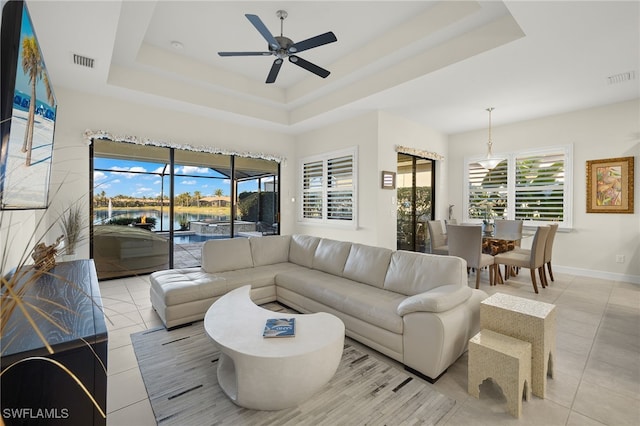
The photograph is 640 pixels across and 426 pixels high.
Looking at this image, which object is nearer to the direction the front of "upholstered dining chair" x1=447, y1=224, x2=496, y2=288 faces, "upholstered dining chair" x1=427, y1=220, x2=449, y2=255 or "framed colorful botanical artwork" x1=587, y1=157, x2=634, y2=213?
the framed colorful botanical artwork

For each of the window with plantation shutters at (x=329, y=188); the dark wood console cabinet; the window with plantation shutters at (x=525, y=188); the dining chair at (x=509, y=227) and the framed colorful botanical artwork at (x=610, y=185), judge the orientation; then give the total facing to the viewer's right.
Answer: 1

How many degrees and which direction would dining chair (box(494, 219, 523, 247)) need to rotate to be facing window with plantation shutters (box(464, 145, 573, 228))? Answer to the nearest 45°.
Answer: approximately 180°

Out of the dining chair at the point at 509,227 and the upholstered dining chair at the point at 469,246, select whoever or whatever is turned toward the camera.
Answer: the dining chair

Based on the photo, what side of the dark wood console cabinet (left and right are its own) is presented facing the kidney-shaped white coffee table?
front

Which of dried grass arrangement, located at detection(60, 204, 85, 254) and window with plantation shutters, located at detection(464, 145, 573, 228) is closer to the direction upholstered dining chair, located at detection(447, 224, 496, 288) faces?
the window with plantation shutters

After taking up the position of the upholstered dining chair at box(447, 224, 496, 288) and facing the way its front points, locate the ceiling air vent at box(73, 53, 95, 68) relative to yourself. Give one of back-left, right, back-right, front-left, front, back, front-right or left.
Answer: back

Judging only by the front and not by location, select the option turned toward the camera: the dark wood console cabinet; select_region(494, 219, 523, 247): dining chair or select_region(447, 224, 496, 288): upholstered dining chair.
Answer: the dining chair

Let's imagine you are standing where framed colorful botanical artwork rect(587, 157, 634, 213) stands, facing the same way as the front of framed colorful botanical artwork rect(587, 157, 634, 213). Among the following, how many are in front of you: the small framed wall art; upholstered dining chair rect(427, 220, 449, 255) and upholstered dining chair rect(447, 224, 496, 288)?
3

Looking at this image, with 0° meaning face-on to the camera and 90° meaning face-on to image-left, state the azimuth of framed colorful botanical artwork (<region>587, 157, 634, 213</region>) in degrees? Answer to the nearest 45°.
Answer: approximately 45°

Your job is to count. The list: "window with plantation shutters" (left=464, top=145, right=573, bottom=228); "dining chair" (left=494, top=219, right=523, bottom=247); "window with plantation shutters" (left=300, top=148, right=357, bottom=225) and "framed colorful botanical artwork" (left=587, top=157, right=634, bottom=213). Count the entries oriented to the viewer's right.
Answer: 0

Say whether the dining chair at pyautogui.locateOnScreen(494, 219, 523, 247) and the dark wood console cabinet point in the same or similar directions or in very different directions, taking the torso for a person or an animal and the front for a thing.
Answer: very different directions

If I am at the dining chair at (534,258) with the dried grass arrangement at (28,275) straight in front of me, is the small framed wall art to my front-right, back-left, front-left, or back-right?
front-right

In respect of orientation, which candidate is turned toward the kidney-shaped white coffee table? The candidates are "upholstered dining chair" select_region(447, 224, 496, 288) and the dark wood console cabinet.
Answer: the dark wood console cabinet

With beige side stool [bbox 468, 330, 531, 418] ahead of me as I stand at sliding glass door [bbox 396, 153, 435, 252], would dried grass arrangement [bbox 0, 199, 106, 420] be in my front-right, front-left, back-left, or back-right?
front-right

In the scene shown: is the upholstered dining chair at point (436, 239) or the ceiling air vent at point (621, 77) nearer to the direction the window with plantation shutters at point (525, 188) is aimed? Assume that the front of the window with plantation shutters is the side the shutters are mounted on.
the upholstered dining chair

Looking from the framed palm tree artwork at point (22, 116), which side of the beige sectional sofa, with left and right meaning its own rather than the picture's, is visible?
front

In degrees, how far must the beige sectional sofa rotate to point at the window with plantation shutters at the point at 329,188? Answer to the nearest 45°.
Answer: approximately 135° to its right

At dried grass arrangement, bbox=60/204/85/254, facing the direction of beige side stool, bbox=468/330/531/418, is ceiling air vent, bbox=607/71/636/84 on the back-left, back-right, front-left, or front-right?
front-left

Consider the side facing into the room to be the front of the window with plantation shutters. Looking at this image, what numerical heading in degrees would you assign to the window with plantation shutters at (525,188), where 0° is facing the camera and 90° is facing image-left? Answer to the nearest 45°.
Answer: approximately 45°
